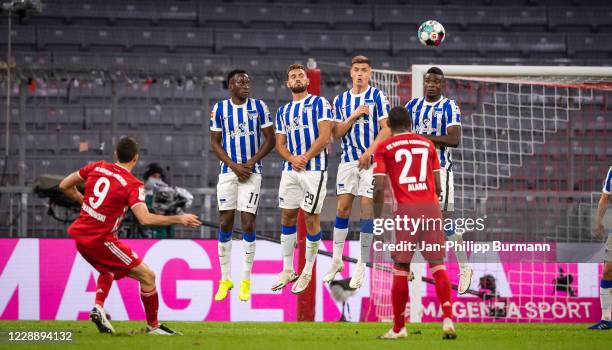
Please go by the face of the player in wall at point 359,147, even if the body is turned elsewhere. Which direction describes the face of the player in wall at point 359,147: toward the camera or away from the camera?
toward the camera

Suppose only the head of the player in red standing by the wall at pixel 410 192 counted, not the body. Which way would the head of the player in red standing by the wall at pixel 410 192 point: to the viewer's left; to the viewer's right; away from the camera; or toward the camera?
away from the camera

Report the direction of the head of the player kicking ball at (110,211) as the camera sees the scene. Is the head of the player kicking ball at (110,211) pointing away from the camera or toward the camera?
away from the camera

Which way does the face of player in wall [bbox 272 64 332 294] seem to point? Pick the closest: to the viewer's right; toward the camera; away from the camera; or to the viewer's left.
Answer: toward the camera

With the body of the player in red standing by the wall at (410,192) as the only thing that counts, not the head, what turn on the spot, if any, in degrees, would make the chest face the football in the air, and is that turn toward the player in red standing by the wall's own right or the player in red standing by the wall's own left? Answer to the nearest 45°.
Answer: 0° — they already face it

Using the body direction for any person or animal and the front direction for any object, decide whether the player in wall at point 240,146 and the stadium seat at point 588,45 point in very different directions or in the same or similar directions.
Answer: same or similar directions

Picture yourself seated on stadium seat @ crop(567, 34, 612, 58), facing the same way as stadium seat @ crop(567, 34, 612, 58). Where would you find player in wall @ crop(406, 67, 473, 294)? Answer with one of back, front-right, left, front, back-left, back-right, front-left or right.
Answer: front

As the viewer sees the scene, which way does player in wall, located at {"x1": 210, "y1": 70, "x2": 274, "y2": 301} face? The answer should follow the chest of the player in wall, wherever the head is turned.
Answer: toward the camera

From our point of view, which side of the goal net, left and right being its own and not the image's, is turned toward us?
front

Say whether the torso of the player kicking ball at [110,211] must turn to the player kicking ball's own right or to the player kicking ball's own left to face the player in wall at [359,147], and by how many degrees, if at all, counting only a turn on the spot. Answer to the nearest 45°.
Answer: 0° — they already face them

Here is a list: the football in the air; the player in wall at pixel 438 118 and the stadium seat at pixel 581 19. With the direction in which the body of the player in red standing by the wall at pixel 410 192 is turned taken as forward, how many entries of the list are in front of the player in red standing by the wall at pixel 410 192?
3

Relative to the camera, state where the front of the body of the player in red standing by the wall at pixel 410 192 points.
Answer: away from the camera

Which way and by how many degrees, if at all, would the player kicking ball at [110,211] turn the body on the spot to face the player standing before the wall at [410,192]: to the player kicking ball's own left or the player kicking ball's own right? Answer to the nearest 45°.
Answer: approximately 45° to the player kicking ball's own right

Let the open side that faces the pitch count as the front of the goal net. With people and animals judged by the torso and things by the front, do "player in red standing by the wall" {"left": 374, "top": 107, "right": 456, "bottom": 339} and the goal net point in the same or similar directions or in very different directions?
very different directions

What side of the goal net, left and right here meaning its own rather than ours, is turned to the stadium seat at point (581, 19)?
back

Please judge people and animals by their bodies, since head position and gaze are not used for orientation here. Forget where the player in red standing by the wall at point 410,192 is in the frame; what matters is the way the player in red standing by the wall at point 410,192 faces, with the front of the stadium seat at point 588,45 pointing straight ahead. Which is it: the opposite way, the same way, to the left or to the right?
the opposite way

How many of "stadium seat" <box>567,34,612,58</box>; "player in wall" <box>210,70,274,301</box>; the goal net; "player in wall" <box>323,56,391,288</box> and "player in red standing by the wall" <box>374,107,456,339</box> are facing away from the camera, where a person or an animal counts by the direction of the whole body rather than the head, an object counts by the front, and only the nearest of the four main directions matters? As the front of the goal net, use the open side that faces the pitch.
1

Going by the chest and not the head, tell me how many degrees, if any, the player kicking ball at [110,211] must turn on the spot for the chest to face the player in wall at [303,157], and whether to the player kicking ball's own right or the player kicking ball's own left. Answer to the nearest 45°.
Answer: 0° — they already face them

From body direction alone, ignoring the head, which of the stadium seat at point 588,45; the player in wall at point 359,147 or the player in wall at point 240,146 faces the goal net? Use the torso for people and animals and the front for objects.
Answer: the stadium seat
